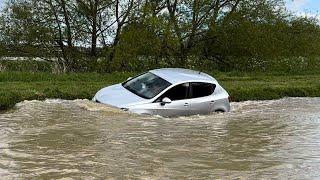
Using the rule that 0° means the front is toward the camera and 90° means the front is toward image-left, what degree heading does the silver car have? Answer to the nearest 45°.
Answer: approximately 45°
